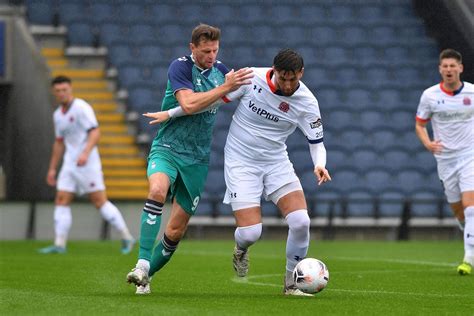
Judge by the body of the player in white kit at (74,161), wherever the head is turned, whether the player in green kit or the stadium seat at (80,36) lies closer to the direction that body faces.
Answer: the player in green kit

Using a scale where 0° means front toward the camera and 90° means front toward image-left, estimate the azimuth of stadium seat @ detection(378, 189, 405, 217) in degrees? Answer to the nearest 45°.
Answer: approximately 0°

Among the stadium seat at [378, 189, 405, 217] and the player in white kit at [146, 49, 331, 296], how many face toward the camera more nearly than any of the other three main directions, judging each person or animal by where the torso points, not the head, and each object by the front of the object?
2

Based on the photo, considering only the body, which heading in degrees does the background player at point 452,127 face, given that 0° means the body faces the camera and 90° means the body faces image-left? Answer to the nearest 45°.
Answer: approximately 0°

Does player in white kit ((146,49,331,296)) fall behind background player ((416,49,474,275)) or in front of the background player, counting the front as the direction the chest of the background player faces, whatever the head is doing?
in front

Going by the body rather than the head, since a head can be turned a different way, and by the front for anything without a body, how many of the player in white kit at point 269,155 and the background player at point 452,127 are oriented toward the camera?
2

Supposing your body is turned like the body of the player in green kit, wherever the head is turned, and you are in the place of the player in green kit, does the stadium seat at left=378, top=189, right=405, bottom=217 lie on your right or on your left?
on your left

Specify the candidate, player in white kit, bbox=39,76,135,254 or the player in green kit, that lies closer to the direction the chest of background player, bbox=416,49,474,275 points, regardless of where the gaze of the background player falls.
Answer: the player in green kit
